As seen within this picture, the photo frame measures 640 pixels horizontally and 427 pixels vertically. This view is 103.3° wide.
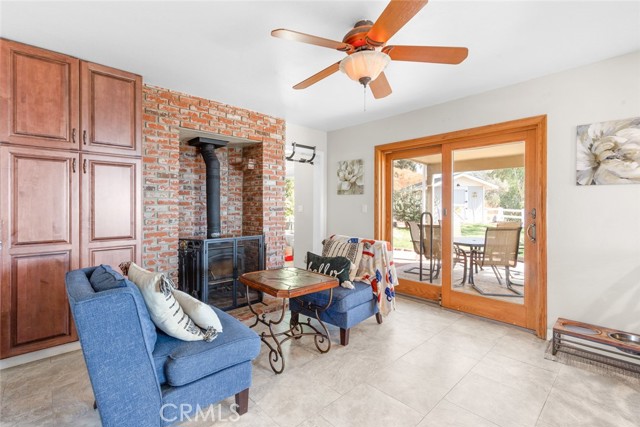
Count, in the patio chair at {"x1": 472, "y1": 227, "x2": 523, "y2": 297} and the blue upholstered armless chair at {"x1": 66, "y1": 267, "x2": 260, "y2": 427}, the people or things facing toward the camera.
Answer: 0

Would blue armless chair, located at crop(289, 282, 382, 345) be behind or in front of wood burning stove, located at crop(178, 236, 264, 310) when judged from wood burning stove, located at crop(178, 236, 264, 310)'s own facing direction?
in front

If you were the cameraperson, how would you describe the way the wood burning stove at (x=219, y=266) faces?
facing the viewer and to the right of the viewer

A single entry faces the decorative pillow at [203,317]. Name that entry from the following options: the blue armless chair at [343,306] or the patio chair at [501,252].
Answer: the blue armless chair

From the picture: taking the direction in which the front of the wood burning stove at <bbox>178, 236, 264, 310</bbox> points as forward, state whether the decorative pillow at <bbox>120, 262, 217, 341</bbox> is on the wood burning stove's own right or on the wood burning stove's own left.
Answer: on the wood burning stove's own right

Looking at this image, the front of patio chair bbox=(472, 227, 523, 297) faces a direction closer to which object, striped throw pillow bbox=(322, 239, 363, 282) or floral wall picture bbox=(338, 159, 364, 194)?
the floral wall picture

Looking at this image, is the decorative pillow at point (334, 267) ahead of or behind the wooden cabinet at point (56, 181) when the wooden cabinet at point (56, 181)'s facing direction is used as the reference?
ahead

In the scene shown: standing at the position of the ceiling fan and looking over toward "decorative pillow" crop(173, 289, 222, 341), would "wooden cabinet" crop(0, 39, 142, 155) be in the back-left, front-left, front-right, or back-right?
front-right

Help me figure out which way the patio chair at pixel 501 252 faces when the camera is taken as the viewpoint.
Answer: facing away from the viewer and to the left of the viewer

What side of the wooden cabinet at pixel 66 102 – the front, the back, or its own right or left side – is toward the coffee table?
front

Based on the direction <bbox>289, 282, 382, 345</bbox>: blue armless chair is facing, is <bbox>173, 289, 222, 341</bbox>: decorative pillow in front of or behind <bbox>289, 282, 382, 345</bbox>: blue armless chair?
in front

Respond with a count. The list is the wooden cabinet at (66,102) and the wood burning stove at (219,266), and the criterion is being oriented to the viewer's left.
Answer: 0

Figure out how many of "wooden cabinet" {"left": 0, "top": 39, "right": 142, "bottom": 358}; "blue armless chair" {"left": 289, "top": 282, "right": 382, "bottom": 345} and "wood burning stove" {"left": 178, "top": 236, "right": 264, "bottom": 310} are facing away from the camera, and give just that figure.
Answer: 0

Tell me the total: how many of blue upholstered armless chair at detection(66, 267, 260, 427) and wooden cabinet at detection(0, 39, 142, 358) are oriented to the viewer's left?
0

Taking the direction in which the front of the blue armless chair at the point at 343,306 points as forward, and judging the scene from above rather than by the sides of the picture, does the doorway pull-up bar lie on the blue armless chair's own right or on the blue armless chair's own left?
on the blue armless chair's own right

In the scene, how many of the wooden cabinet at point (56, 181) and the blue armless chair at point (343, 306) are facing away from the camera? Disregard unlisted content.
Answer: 0

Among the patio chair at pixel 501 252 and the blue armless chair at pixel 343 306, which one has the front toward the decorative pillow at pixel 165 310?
the blue armless chair
